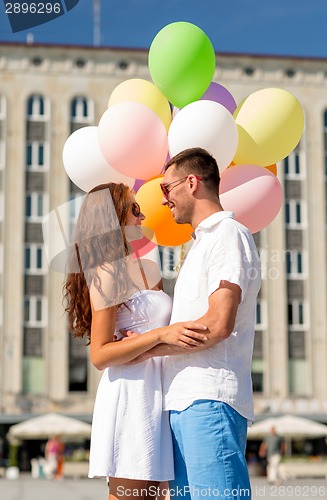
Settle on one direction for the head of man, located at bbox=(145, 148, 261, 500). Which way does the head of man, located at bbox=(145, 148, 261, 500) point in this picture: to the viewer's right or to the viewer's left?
to the viewer's left

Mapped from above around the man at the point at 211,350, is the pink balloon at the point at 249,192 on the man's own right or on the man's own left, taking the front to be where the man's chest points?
on the man's own right

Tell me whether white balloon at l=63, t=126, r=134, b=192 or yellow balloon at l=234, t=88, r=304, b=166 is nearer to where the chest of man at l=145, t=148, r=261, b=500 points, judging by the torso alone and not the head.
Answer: the white balloon

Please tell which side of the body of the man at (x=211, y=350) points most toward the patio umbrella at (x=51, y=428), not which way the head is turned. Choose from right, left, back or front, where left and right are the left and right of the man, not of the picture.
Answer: right

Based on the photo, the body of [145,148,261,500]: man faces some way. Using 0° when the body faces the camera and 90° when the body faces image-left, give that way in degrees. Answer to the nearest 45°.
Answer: approximately 90°

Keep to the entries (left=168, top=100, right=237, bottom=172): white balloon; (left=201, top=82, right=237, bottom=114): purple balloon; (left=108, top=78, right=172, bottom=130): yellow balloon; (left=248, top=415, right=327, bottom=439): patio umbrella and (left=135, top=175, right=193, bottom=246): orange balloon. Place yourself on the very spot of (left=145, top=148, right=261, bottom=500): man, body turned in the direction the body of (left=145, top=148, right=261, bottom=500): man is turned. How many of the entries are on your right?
5

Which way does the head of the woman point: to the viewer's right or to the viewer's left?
to the viewer's right
